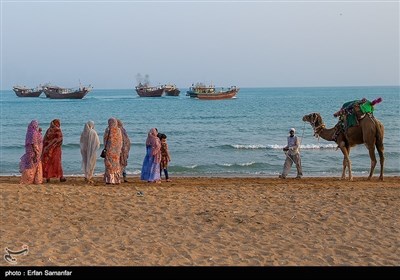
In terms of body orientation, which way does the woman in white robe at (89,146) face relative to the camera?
away from the camera
